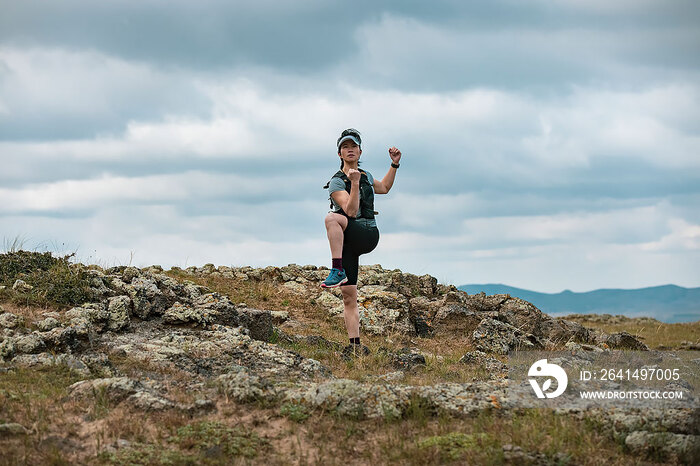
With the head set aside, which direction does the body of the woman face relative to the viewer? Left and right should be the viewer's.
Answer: facing the viewer and to the left of the viewer

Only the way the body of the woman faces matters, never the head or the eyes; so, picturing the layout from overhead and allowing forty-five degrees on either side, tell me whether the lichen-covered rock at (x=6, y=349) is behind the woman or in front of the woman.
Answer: in front

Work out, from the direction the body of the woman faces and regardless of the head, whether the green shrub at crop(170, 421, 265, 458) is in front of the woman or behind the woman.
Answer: in front

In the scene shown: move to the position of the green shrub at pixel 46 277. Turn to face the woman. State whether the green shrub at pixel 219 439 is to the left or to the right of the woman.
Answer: right

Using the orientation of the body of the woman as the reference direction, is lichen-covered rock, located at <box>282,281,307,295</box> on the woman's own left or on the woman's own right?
on the woman's own right

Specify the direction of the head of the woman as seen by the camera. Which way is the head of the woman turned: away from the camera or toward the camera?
toward the camera

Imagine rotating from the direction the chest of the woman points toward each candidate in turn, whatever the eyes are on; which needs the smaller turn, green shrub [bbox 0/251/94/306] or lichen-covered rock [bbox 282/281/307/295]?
the green shrub

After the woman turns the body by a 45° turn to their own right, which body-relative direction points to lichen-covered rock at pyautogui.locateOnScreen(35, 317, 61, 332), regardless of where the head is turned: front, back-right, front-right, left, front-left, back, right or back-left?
front

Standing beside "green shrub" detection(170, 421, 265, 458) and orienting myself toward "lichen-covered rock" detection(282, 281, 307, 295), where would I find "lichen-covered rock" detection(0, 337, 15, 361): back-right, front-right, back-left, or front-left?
front-left

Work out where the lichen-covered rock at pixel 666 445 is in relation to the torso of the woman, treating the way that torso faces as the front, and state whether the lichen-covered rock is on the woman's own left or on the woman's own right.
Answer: on the woman's own left

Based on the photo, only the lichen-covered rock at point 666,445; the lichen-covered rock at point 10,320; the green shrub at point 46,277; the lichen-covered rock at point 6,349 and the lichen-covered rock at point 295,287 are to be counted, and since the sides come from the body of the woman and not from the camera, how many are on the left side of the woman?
1

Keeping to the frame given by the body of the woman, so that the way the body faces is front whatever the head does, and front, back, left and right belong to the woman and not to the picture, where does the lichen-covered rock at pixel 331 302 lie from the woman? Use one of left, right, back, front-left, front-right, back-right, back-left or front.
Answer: back-right

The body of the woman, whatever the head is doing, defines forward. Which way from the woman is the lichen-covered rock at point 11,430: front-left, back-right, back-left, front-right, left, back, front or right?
front
